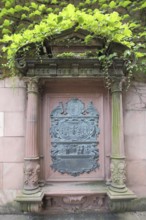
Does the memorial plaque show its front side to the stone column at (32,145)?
no

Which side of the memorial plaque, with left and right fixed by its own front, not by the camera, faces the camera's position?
front

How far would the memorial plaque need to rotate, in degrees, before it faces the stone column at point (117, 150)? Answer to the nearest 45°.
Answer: approximately 45° to its left

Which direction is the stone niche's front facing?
toward the camera
